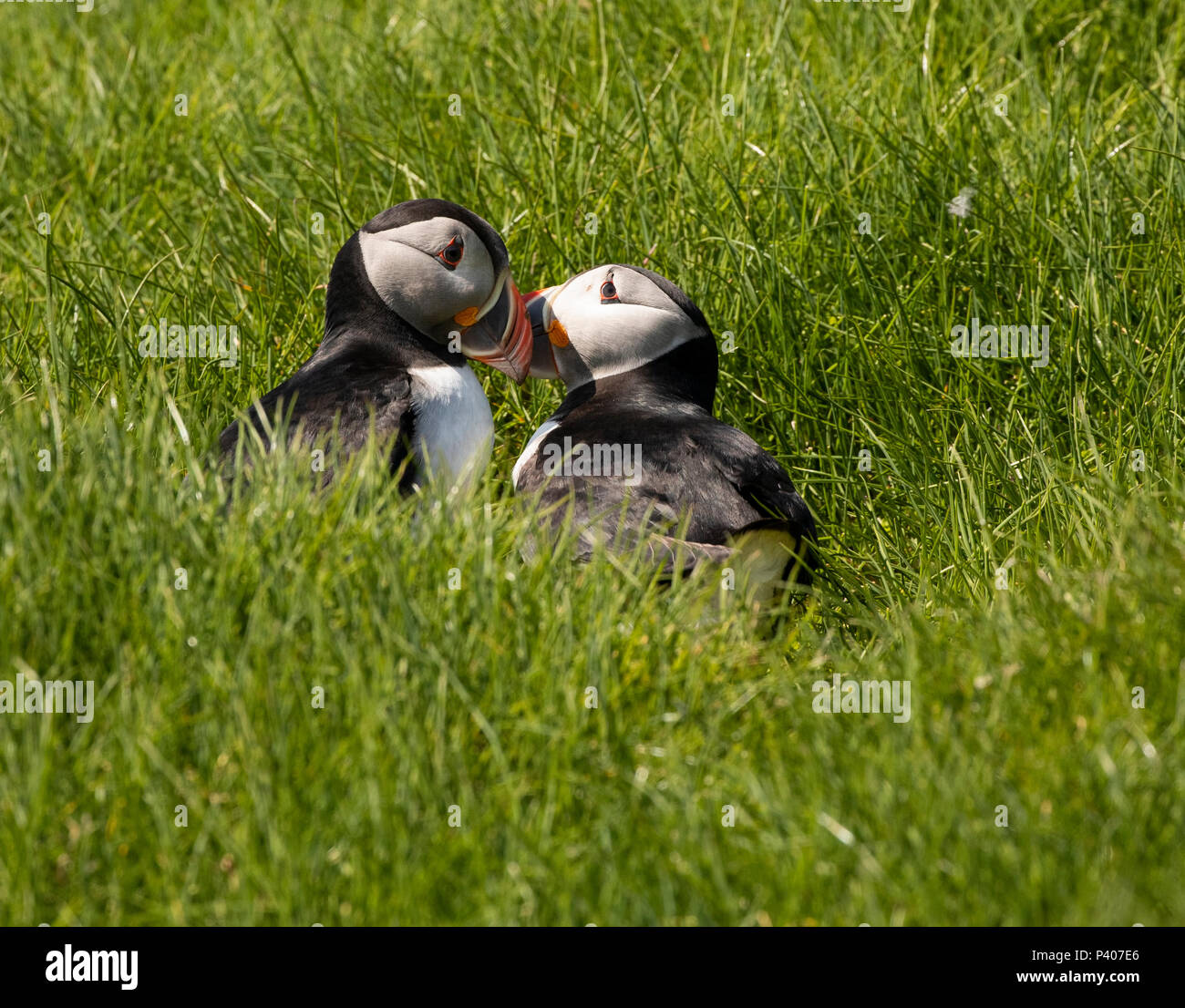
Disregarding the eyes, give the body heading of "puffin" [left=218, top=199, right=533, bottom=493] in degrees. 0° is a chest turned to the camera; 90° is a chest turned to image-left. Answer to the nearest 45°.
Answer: approximately 270°

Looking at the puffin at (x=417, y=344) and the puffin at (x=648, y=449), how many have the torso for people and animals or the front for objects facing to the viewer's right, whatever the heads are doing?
1

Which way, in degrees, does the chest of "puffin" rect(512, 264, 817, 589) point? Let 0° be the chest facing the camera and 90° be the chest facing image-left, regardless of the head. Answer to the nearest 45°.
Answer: approximately 90°

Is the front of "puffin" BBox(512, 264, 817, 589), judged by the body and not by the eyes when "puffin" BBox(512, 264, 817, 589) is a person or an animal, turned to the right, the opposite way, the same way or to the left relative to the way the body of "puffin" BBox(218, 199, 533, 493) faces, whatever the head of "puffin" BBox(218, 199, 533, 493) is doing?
the opposite way
